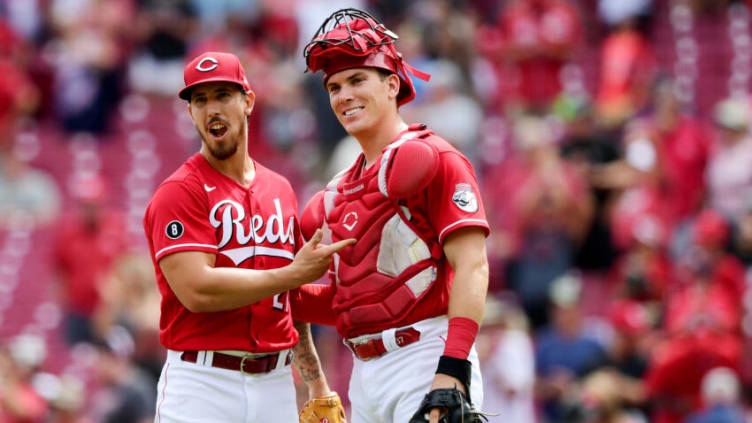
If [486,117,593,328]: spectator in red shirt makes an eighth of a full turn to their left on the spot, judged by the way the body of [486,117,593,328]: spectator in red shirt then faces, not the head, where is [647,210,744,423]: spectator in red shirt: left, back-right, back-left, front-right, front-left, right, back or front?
front

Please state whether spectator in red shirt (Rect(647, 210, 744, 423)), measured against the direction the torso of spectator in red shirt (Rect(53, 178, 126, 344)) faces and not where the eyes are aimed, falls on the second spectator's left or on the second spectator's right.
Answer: on the second spectator's left

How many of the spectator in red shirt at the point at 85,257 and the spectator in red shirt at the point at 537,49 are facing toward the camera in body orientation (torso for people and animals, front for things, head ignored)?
2

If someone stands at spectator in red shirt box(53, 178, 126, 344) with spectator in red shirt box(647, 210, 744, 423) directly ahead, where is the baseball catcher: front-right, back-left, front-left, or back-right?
front-right

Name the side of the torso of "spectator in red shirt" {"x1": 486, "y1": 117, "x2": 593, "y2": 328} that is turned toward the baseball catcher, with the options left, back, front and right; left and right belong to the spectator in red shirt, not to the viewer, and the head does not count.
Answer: front

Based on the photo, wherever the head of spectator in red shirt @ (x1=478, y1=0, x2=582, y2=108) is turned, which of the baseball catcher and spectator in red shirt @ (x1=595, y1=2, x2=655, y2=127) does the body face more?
the baseball catcher

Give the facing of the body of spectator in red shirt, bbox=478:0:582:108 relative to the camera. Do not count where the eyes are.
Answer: toward the camera

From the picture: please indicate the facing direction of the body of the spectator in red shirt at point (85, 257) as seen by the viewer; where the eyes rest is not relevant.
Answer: toward the camera

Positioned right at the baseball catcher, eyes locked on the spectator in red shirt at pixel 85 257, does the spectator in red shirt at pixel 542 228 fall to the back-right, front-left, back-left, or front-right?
front-right

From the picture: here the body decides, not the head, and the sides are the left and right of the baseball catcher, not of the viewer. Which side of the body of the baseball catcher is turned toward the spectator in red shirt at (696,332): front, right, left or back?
back

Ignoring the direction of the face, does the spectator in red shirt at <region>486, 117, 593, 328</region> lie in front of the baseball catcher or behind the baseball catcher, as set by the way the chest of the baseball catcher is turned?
behind

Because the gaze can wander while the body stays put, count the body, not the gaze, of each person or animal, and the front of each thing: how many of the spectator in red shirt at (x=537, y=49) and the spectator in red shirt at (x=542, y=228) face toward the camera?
2

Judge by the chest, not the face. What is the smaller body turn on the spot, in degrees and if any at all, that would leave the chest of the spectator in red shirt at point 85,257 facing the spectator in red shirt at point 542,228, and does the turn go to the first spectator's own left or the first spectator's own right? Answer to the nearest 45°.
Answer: approximately 45° to the first spectator's own left

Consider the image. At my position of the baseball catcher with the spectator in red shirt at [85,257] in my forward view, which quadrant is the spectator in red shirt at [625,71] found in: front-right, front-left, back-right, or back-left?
front-right

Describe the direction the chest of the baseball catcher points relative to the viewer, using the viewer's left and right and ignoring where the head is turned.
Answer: facing the viewer and to the left of the viewer

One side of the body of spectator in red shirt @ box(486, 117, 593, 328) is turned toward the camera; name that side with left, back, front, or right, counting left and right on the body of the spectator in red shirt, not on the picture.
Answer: front
